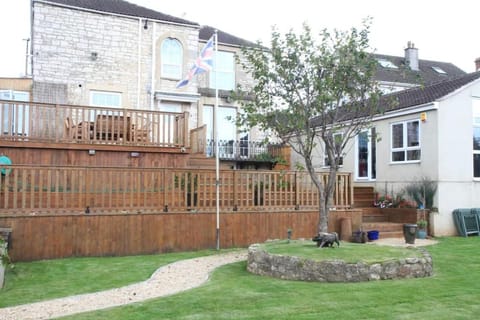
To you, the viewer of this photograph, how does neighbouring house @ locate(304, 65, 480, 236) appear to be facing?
facing the viewer and to the left of the viewer

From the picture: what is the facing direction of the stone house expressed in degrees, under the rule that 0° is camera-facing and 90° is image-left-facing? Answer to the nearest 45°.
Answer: approximately 315°

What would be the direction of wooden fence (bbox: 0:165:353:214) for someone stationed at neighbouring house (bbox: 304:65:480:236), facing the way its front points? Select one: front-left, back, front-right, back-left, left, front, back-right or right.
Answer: front

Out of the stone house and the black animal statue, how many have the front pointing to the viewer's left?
1

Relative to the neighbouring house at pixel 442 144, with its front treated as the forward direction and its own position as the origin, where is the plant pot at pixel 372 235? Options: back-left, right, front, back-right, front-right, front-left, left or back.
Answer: front

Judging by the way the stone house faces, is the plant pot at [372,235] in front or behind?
in front

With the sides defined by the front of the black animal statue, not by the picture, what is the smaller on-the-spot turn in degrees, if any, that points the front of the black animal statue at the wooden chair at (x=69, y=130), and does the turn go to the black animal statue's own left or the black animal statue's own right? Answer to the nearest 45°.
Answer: approximately 45° to the black animal statue's own right

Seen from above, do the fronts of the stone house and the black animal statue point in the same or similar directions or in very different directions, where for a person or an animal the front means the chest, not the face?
very different directions

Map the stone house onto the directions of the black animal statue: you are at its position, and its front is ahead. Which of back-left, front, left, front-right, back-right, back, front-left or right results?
front-right

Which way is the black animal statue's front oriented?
to the viewer's left

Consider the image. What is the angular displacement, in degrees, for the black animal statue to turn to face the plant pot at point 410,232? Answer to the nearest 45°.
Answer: approximately 135° to its right
